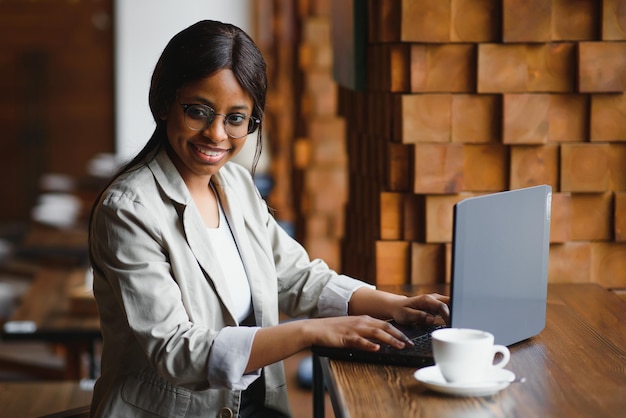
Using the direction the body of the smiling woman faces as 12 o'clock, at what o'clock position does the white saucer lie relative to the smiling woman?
The white saucer is roughly at 12 o'clock from the smiling woman.

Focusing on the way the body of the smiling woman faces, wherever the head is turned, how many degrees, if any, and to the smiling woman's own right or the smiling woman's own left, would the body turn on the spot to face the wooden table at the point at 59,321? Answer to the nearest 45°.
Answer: approximately 135° to the smiling woman's own left

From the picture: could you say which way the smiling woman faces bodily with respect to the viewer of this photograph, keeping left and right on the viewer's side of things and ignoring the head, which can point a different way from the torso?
facing the viewer and to the right of the viewer

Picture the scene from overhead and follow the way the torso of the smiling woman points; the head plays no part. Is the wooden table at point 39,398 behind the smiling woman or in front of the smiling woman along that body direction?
behind

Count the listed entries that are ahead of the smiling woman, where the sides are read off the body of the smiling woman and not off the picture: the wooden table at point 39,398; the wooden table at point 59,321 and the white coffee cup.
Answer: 1

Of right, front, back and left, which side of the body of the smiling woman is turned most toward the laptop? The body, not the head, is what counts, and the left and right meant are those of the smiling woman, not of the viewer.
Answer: front

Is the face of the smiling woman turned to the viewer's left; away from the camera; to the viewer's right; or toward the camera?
toward the camera

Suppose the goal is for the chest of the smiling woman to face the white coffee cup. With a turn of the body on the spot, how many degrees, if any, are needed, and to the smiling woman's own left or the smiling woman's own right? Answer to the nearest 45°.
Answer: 0° — they already face it

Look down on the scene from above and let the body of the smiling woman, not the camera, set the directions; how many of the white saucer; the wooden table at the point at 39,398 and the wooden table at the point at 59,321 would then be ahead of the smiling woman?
1
